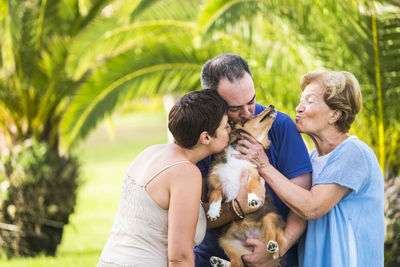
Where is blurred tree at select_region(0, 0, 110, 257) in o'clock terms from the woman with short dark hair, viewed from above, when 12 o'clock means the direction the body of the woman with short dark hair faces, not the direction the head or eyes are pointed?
The blurred tree is roughly at 10 o'clock from the woman with short dark hair.

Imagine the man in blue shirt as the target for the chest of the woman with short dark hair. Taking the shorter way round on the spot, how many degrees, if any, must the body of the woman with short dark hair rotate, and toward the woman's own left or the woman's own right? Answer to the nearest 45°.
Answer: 0° — they already face them

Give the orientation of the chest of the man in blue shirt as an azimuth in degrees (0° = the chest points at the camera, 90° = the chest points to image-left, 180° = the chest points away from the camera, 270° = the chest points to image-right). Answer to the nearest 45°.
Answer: approximately 0°

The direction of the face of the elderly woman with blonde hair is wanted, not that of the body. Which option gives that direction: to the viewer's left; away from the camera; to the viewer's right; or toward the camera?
to the viewer's left

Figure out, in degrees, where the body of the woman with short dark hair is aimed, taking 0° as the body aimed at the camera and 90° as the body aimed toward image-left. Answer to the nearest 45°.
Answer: approximately 225°

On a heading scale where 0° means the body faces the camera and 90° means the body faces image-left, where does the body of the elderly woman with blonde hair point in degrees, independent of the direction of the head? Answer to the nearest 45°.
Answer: approximately 90°

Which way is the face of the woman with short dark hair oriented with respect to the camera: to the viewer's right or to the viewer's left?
to the viewer's right

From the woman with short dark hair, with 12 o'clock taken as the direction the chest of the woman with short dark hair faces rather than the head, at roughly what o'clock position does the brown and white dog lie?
The brown and white dog is roughly at 12 o'clock from the woman with short dark hair.
